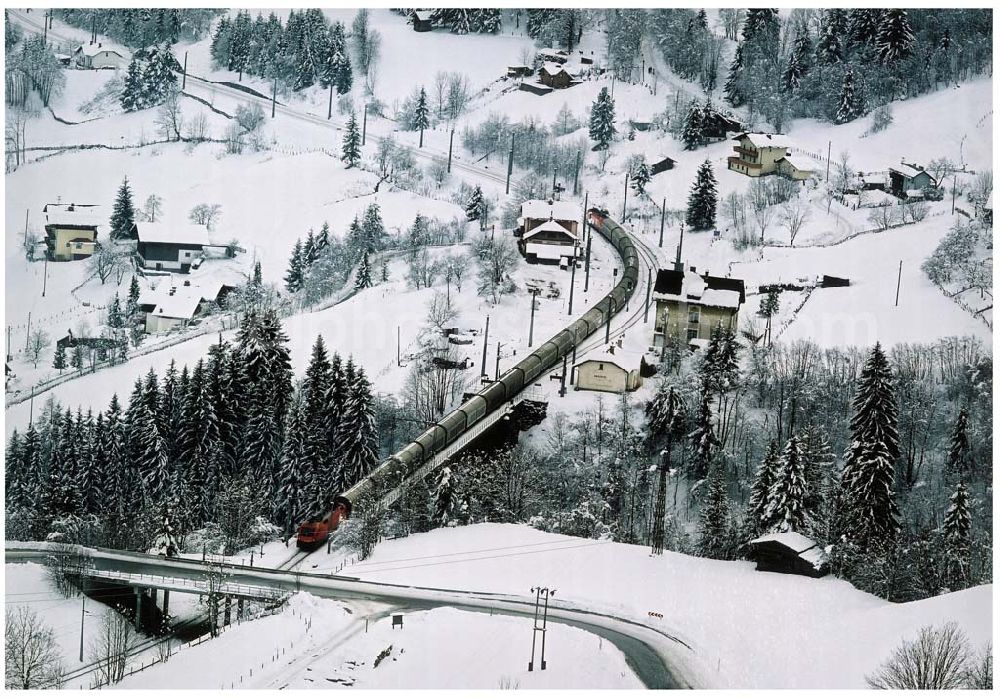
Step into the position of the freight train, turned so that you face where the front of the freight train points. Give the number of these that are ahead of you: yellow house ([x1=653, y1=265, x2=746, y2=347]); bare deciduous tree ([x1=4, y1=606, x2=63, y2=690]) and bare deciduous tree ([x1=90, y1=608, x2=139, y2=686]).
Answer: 2

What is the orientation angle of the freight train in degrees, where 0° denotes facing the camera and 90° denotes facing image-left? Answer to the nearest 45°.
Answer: approximately 45°

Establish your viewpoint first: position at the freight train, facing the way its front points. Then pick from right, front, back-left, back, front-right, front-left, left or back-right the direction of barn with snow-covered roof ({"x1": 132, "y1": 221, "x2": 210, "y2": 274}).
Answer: right

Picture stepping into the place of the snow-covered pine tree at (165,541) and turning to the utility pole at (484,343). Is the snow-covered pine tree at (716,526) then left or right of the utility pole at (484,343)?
right

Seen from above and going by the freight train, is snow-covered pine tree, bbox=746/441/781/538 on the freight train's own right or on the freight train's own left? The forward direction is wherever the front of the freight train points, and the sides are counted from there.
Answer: on the freight train's own left

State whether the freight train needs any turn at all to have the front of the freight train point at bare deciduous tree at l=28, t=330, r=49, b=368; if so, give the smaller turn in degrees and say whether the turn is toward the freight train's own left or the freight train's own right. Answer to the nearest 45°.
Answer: approximately 45° to the freight train's own right

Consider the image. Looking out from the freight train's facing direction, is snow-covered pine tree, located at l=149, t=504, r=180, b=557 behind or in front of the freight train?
in front

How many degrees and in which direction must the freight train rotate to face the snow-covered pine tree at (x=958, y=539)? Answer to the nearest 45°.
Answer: approximately 135° to its left

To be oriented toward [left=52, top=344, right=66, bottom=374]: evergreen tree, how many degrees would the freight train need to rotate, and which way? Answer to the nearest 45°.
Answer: approximately 45° to its right

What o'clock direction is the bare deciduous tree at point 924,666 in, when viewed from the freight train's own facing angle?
The bare deciduous tree is roughly at 9 o'clock from the freight train.

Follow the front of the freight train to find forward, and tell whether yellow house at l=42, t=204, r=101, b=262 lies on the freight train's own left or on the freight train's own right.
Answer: on the freight train's own right

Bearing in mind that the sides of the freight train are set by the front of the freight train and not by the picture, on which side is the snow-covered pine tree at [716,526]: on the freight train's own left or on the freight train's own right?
on the freight train's own left

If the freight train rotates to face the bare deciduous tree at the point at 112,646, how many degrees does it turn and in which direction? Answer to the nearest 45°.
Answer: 0° — it already faces it

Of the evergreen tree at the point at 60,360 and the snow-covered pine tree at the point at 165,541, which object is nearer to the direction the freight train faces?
the snow-covered pine tree

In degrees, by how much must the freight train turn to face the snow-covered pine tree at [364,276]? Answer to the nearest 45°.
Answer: approximately 90° to its right

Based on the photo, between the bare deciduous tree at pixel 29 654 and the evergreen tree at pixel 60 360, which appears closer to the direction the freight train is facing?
the bare deciduous tree

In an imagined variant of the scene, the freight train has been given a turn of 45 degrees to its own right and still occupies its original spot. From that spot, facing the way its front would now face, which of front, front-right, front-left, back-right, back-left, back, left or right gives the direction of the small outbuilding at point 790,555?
back-left

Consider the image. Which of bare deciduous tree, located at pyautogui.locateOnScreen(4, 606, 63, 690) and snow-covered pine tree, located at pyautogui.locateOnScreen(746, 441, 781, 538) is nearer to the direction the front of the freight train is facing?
the bare deciduous tree
